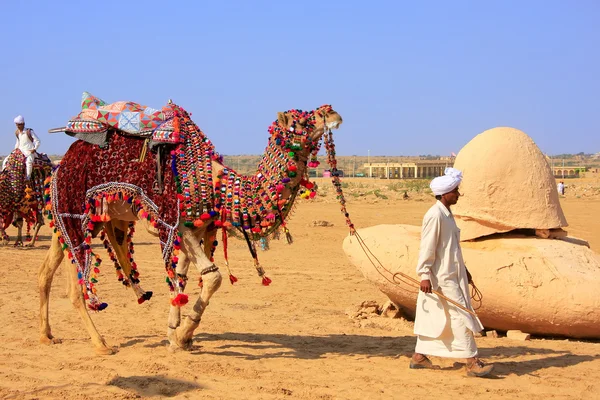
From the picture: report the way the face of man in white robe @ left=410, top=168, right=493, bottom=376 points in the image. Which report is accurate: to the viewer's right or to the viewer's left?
to the viewer's right

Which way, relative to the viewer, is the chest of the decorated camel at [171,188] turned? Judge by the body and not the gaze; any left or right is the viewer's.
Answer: facing to the right of the viewer

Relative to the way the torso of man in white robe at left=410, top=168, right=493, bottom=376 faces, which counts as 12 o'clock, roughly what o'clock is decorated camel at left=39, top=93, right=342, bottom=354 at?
The decorated camel is roughly at 6 o'clock from the man in white robe.
